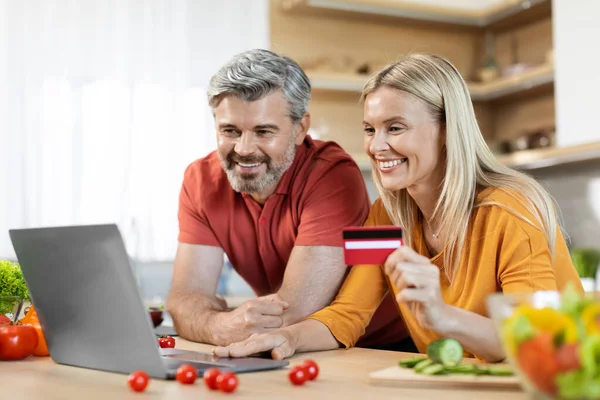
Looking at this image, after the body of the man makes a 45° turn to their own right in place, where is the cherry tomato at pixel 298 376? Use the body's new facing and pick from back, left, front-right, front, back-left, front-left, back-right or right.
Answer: left

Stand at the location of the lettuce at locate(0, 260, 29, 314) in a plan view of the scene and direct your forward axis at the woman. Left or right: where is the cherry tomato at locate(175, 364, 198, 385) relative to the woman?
right

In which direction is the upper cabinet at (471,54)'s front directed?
toward the camera

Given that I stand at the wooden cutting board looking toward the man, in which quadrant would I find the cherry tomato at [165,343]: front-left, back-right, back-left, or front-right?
front-left

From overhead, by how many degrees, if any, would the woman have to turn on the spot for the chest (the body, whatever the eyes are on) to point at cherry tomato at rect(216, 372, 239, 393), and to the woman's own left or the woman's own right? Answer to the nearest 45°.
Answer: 0° — they already face it

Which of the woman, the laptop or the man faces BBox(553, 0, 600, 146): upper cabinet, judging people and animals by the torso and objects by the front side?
the laptop

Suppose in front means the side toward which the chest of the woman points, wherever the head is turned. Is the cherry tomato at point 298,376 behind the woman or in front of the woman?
in front

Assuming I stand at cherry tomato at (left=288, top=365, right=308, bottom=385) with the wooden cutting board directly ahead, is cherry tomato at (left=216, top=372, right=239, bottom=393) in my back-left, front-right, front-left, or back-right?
back-right

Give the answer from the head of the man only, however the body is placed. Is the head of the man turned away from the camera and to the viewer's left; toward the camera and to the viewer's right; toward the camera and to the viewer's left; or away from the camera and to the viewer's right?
toward the camera and to the viewer's left

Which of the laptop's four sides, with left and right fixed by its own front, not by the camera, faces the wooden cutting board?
right

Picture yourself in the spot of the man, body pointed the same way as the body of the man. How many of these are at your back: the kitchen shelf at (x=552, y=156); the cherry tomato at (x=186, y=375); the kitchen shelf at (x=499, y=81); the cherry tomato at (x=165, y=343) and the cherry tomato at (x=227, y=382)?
2

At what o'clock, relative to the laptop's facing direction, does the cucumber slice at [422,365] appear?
The cucumber slice is roughly at 2 o'clock from the laptop.

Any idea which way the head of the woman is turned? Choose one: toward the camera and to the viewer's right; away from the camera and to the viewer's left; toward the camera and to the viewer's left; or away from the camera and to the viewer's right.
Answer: toward the camera and to the viewer's left

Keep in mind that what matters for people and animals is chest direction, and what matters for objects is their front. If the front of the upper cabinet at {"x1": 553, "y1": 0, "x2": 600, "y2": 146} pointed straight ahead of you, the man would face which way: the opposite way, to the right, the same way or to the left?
the same way

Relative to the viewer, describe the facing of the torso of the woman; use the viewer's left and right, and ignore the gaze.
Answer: facing the viewer and to the left of the viewer
